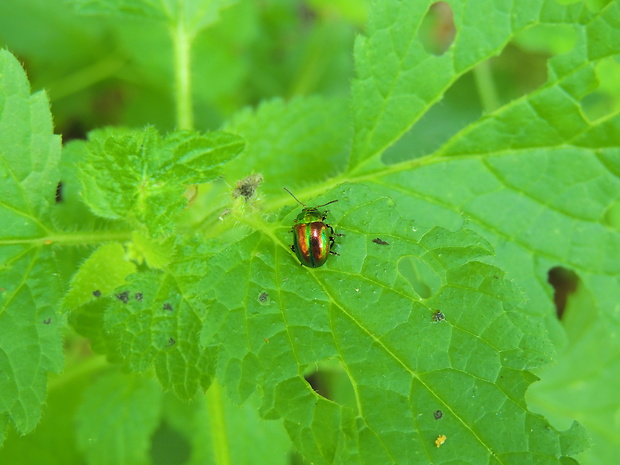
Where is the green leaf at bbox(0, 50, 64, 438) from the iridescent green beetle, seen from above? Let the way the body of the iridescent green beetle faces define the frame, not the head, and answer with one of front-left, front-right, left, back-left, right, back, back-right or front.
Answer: left

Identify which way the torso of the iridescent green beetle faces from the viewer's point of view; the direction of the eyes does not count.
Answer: away from the camera

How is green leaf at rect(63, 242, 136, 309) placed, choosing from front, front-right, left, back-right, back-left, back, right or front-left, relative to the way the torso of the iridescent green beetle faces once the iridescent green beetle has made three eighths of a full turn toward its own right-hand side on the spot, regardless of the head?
back-right

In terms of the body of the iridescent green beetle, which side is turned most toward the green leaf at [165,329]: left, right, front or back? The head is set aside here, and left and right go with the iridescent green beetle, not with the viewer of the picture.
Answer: left
